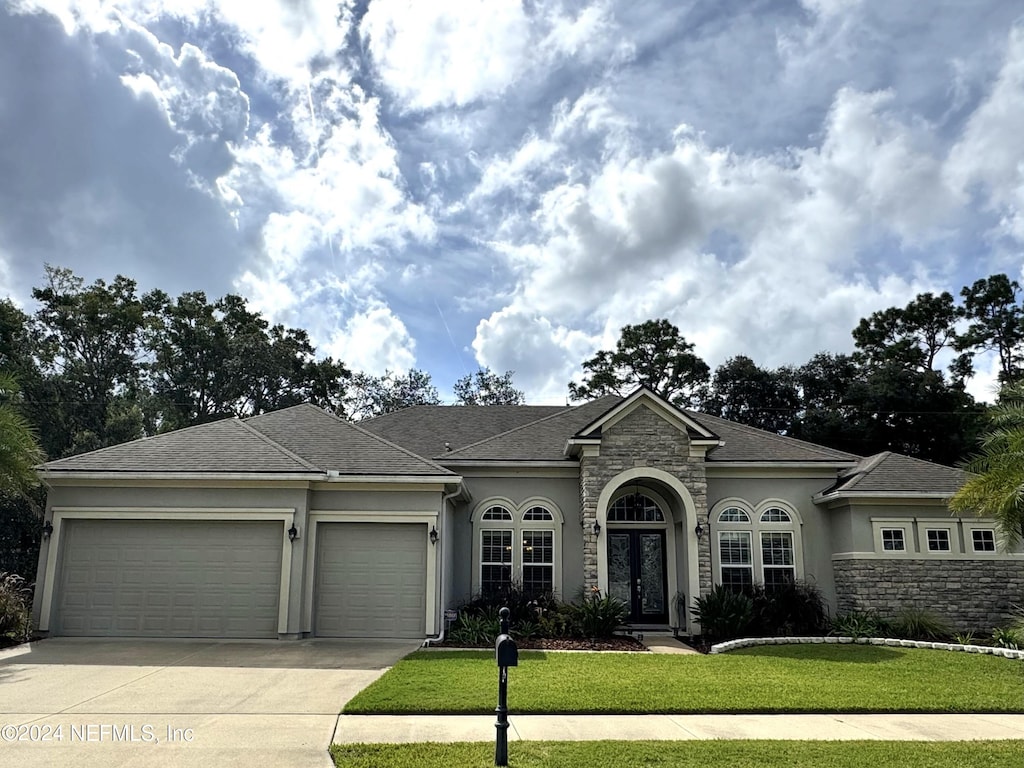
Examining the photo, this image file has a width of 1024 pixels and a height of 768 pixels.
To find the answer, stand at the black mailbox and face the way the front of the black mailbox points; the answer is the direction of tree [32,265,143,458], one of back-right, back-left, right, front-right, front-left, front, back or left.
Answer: back-right

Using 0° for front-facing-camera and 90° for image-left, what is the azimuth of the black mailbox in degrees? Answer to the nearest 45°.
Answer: approximately 0°

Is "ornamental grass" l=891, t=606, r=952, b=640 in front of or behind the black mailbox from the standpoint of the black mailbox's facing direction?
behind

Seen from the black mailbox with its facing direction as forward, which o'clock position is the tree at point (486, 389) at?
The tree is roughly at 6 o'clock from the black mailbox.

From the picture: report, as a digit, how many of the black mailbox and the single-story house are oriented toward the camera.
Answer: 2

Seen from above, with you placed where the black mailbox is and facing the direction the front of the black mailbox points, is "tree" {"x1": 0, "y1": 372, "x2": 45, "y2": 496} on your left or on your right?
on your right

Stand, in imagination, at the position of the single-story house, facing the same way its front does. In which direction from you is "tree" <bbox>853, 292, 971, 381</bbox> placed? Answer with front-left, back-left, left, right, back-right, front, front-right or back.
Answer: back-left

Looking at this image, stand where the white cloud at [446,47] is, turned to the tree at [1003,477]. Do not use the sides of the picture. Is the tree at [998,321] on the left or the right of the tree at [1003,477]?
left

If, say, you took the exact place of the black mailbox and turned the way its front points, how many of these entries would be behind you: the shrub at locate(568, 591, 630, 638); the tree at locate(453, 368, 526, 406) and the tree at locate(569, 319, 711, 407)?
3

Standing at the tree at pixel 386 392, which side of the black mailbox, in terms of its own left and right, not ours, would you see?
back

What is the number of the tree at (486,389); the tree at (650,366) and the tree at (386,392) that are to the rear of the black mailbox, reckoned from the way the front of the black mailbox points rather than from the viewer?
3
